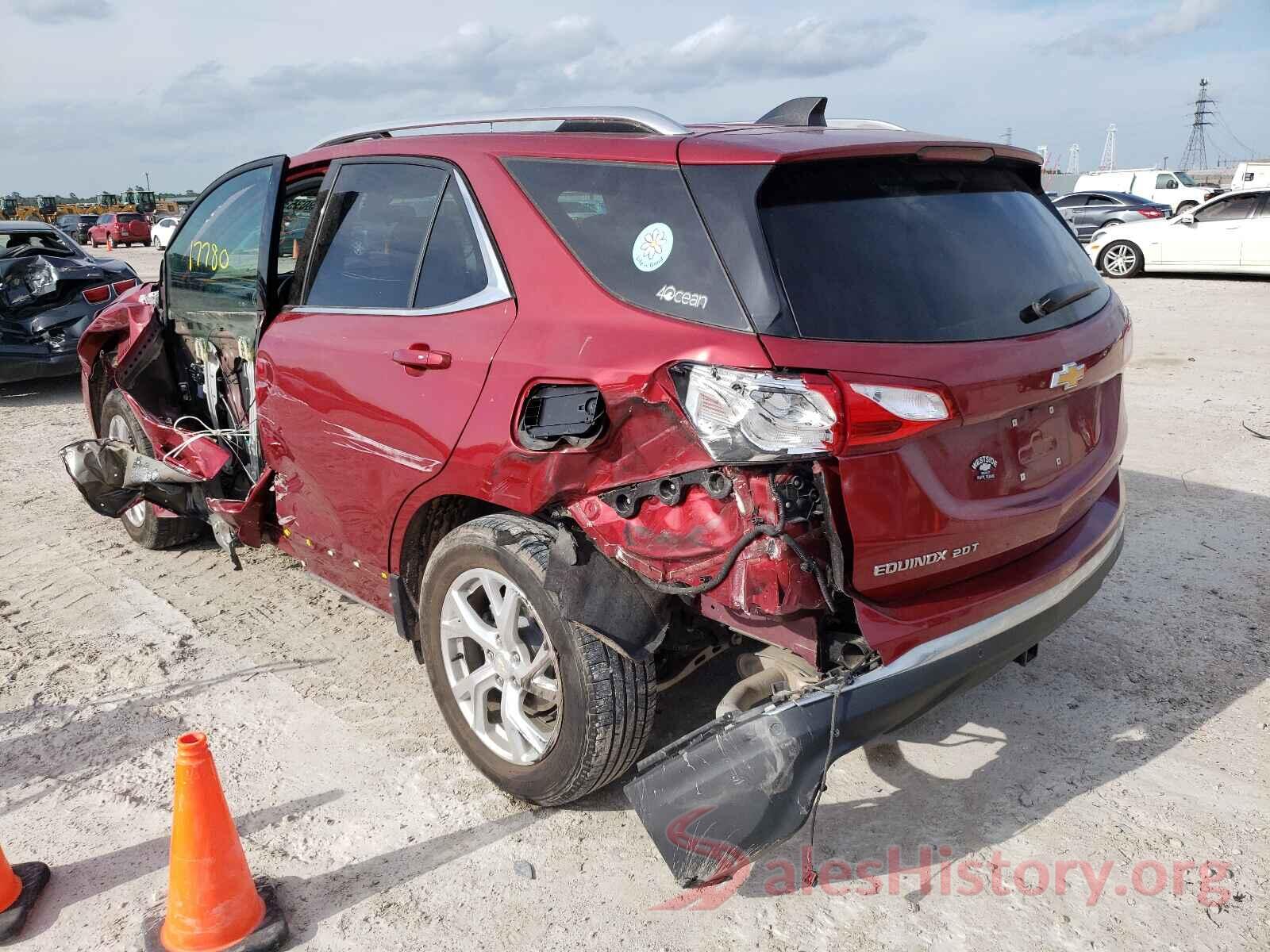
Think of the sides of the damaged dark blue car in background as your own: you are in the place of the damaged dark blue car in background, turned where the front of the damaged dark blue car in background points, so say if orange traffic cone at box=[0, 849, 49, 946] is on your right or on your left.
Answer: on your left

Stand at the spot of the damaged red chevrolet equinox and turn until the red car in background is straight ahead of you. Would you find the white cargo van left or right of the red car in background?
right

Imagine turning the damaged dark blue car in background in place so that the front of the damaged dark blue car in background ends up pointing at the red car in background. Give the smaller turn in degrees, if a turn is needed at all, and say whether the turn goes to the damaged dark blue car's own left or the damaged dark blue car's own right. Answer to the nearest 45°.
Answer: approximately 45° to the damaged dark blue car's own right

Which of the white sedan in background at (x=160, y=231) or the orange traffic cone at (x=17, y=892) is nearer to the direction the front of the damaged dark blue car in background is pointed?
the white sedan in background

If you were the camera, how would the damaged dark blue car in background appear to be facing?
facing away from the viewer and to the left of the viewer
